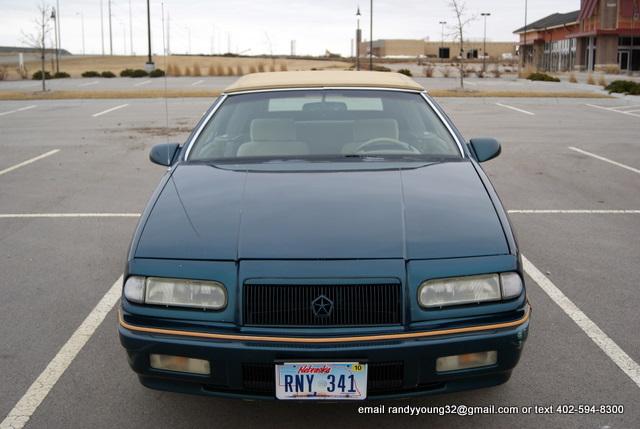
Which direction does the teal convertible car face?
toward the camera

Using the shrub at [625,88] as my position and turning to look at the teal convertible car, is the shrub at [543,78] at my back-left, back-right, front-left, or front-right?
back-right

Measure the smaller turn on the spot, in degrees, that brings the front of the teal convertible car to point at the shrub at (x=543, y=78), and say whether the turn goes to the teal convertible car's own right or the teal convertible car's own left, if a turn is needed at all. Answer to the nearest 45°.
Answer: approximately 180°

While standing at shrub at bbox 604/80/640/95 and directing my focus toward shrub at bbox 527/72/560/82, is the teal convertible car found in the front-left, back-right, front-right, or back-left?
back-left

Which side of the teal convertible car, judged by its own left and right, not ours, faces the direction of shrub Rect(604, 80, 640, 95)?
back
